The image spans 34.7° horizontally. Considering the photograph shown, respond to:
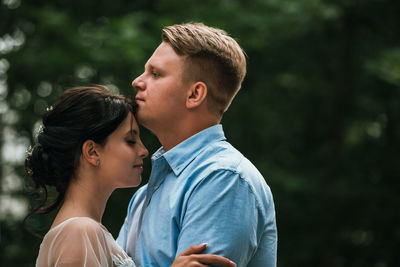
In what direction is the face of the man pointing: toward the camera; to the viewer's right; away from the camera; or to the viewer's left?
to the viewer's left

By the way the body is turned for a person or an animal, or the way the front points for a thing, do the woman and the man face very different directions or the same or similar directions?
very different directions

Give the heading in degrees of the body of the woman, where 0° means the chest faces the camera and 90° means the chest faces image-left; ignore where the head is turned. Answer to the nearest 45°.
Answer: approximately 270°

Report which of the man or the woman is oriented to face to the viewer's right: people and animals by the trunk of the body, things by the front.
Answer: the woman

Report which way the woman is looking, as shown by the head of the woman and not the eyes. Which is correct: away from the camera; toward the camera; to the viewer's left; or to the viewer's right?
to the viewer's right

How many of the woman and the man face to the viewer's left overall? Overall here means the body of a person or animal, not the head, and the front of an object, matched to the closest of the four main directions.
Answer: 1

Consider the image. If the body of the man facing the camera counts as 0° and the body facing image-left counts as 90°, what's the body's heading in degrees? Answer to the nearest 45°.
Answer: approximately 90°
